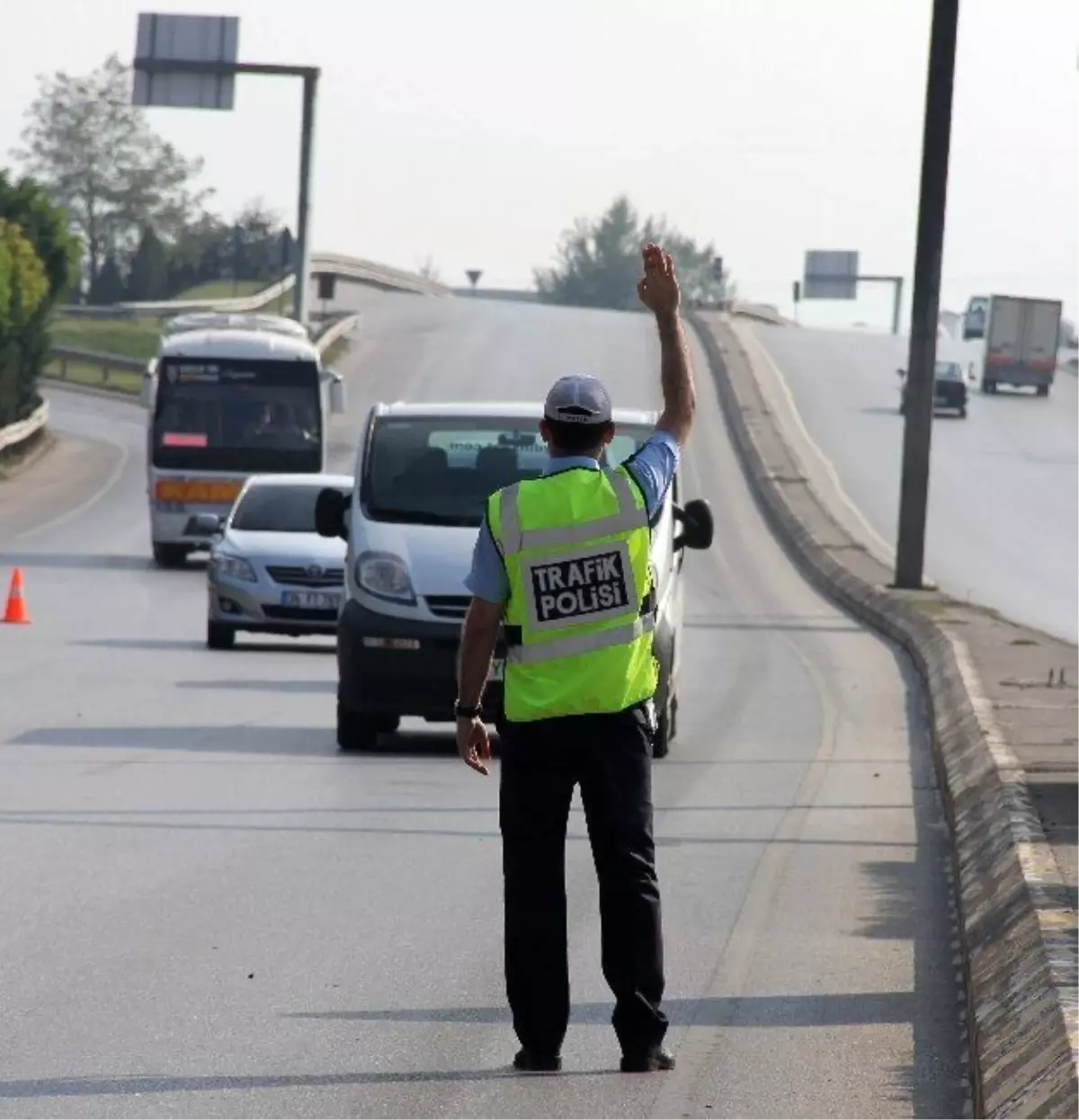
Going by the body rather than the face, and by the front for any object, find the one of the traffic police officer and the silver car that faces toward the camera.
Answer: the silver car

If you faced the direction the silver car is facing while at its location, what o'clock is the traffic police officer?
The traffic police officer is roughly at 12 o'clock from the silver car.

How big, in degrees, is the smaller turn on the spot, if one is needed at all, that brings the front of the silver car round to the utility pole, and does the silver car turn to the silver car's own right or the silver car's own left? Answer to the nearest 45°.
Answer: approximately 135° to the silver car's own left

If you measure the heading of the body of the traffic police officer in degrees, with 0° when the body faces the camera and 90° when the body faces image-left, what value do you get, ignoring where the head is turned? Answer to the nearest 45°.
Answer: approximately 180°

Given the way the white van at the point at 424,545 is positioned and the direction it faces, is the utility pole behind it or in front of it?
behind

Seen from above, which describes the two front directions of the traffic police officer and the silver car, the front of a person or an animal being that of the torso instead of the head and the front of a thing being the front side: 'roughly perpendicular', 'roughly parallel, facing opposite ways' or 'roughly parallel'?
roughly parallel, facing opposite ways

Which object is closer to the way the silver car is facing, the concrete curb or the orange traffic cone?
the concrete curb

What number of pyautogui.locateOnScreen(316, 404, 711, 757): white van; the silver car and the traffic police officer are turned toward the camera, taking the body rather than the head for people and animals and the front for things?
2

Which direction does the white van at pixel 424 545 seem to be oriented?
toward the camera

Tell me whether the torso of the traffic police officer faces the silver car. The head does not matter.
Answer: yes

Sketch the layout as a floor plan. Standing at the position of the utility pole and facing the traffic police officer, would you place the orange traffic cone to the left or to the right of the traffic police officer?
right

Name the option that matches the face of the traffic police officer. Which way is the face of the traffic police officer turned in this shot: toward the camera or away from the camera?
away from the camera

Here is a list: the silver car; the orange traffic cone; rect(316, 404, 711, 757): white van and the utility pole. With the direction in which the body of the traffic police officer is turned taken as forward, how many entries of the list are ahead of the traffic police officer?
4

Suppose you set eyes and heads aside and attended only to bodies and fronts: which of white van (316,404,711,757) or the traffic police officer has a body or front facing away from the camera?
the traffic police officer

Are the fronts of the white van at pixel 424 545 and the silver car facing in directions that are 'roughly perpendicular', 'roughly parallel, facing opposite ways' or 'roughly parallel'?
roughly parallel

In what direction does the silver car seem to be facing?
toward the camera

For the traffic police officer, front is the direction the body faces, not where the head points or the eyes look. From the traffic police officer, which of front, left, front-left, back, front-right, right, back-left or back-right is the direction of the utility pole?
front
